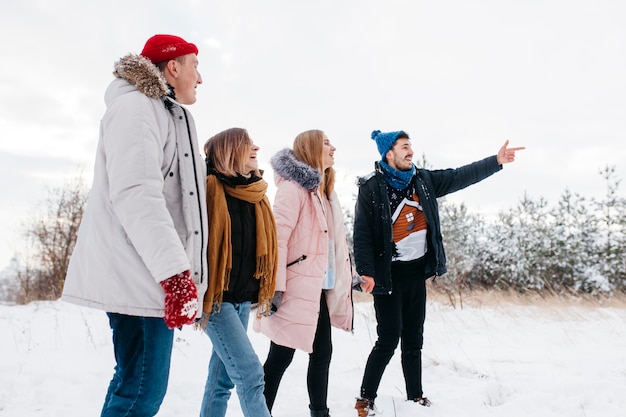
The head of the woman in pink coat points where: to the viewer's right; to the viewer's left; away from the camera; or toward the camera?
to the viewer's right

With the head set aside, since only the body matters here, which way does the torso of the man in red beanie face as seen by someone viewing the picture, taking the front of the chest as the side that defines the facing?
to the viewer's right

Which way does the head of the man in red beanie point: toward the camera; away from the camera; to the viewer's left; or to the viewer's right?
to the viewer's right

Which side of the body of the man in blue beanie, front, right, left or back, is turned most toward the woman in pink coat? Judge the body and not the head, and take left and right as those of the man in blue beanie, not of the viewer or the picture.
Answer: right

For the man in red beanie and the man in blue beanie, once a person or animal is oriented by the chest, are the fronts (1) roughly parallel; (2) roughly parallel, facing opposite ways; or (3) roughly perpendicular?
roughly perpendicular

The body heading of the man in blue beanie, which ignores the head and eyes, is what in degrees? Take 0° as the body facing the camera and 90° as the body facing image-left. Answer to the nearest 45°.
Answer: approximately 315°

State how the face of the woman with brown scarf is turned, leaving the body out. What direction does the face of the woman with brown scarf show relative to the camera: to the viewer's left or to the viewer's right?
to the viewer's right

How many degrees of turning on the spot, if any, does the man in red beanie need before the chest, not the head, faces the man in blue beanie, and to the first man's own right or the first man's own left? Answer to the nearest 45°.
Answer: approximately 45° to the first man's own left

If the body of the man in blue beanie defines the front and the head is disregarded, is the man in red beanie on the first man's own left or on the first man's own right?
on the first man's own right
